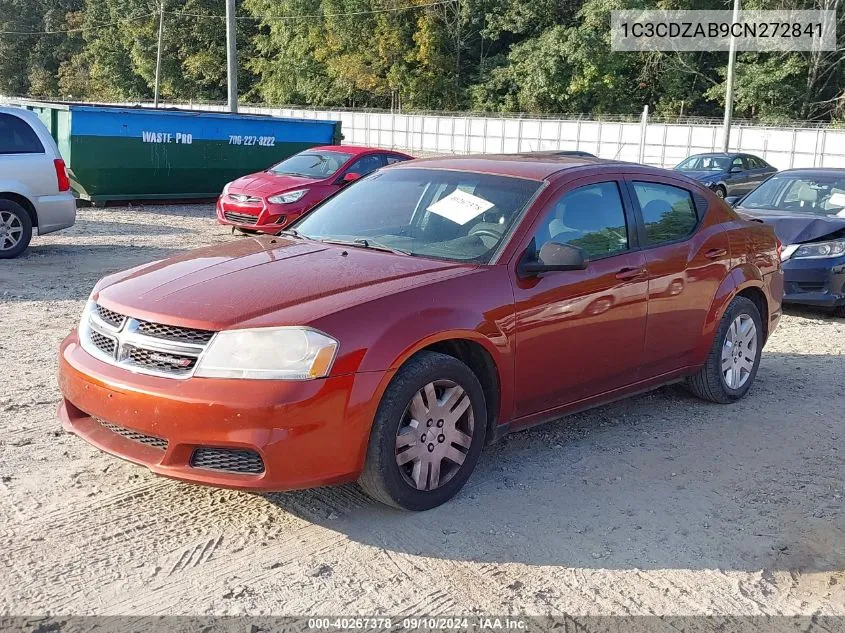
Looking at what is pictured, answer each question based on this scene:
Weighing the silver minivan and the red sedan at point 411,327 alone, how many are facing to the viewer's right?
0

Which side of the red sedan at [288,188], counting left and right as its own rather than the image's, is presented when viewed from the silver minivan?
front

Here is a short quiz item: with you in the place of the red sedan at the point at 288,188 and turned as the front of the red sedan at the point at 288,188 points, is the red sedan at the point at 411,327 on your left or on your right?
on your left

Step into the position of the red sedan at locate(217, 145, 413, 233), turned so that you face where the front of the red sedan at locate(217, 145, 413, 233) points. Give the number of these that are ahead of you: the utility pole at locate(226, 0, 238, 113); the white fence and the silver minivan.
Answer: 1

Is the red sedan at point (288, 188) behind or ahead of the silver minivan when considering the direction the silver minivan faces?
behind

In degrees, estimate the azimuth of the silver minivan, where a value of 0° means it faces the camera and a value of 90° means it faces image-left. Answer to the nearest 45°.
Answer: approximately 90°

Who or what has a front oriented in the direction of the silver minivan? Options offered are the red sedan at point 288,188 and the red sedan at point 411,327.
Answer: the red sedan at point 288,188

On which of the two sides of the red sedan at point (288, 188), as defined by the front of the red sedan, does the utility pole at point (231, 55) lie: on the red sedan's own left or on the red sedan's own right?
on the red sedan's own right

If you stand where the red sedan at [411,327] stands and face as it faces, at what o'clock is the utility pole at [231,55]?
The utility pole is roughly at 4 o'clock from the red sedan.

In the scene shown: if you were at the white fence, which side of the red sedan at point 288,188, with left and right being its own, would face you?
back
